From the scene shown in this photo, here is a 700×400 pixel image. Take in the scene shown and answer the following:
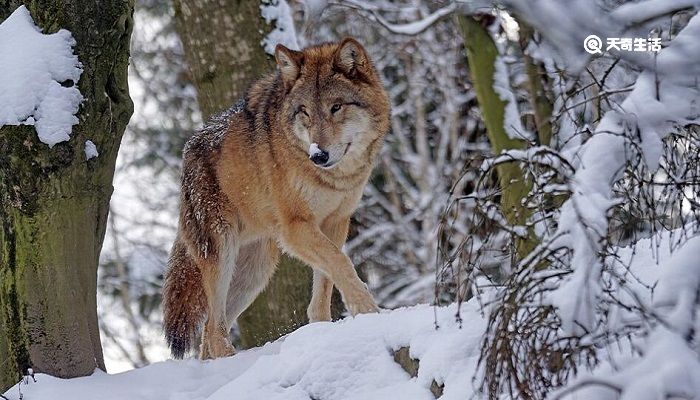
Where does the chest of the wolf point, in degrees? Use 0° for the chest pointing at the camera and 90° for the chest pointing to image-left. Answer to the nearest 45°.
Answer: approximately 315°

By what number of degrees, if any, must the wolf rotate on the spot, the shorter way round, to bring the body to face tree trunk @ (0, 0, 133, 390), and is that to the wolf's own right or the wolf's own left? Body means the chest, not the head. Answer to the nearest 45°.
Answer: approximately 90° to the wolf's own right

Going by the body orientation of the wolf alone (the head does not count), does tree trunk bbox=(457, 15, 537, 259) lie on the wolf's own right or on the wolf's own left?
on the wolf's own left
